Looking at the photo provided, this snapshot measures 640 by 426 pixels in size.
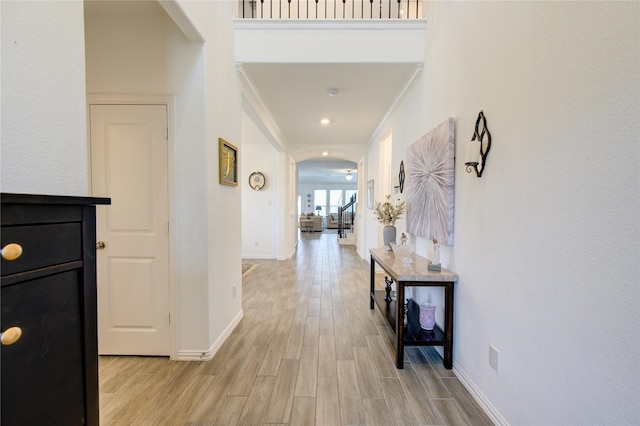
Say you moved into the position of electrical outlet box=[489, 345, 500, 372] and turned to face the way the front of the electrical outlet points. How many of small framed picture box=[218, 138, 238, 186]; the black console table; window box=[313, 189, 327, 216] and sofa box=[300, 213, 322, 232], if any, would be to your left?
0

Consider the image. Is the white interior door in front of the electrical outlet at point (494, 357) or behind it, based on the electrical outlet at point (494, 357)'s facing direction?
in front

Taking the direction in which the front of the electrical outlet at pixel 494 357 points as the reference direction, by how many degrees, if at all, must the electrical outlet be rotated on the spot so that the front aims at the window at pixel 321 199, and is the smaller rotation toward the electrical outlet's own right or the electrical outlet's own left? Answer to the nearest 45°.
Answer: approximately 90° to the electrical outlet's own right

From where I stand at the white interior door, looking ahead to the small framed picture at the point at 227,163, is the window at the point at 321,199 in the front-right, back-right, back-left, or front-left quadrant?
front-left

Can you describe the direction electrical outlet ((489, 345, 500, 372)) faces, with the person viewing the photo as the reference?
facing the viewer and to the left of the viewer

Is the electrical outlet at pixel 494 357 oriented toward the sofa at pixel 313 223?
no

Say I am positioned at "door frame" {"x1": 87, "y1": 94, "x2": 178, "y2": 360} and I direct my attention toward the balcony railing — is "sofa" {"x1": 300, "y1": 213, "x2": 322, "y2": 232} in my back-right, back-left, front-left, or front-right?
front-left
